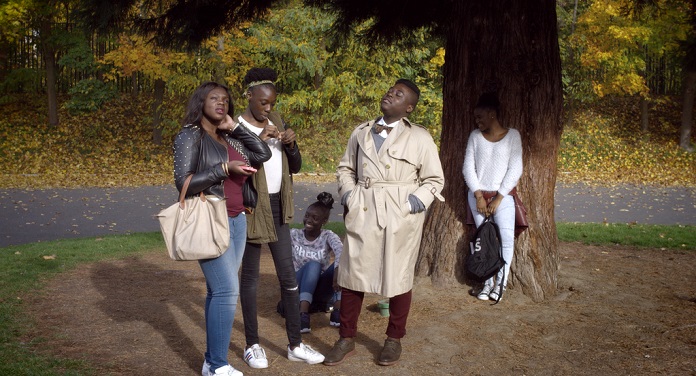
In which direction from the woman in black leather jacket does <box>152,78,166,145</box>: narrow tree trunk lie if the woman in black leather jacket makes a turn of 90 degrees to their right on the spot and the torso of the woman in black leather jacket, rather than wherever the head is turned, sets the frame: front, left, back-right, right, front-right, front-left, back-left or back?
back-right

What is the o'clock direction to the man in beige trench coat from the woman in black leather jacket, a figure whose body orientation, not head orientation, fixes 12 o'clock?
The man in beige trench coat is roughly at 10 o'clock from the woman in black leather jacket.

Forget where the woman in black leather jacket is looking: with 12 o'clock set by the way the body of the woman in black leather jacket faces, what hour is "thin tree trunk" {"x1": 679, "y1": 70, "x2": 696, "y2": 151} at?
The thin tree trunk is roughly at 9 o'clock from the woman in black leather jacket.

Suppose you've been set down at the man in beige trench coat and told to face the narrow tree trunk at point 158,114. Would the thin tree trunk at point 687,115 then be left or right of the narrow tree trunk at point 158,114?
right

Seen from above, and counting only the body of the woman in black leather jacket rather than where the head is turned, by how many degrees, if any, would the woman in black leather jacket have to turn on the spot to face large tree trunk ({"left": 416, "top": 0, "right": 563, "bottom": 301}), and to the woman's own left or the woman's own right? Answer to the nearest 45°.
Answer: approximately 90° to the woman's own left

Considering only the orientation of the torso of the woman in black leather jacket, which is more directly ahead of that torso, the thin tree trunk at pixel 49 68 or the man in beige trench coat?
the man in beige trench coat

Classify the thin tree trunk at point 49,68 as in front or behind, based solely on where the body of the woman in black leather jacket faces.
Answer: behind

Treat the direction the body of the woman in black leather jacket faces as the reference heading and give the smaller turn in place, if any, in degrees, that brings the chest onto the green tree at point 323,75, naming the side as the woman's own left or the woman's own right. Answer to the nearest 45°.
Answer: approximately 135° to the woman's own left
